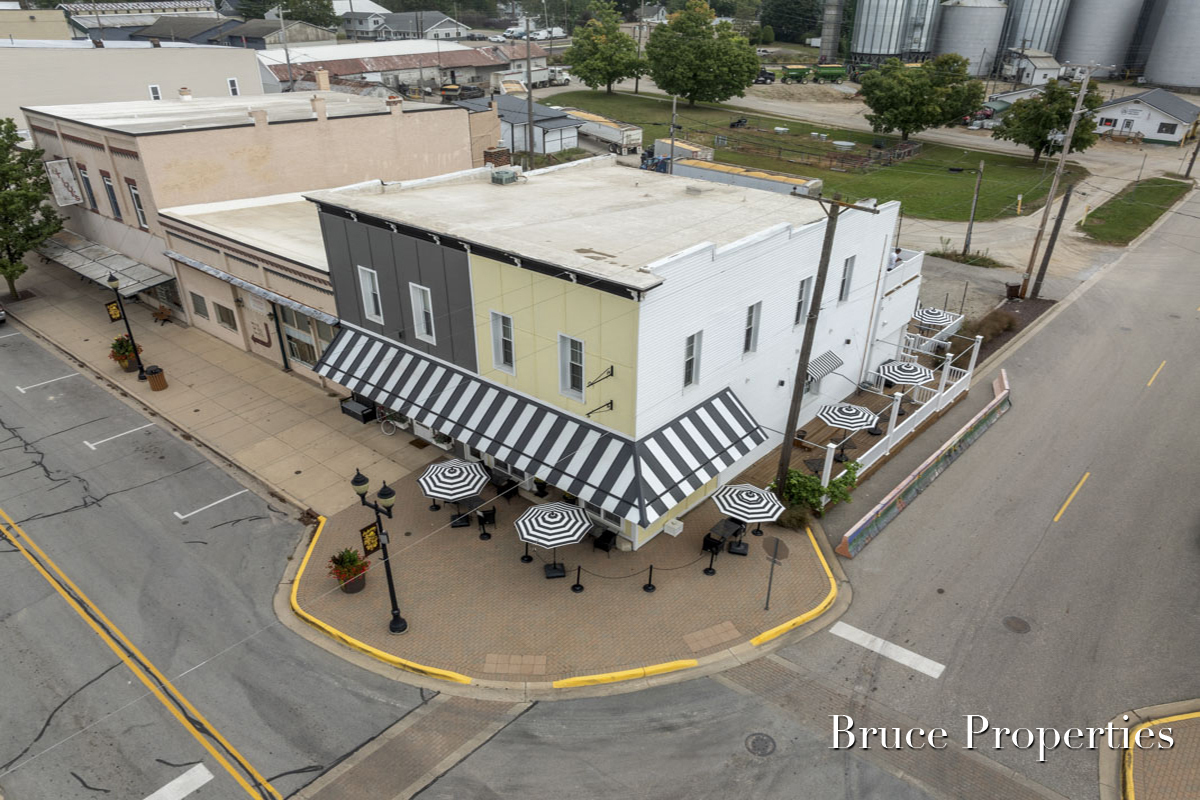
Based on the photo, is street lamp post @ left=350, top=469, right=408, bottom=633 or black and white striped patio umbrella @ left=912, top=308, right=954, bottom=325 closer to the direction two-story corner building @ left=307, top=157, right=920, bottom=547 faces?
the street lamp post

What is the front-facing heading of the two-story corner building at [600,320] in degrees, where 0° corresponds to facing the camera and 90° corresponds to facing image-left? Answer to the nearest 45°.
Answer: approximately 45°

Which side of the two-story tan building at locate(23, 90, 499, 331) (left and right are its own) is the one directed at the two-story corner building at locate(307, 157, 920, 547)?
left

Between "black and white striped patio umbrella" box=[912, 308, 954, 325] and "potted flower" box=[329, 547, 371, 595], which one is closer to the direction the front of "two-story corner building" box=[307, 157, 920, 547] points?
the potted flower

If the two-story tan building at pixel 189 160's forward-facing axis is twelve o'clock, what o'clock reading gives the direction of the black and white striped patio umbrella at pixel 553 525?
The black and white striped patio umbrella is roughly at 10 o'clock from the two-story tan building.

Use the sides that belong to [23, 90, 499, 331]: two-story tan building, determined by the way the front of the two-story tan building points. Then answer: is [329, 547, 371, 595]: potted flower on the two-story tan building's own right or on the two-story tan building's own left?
on the two-story tan building's own left

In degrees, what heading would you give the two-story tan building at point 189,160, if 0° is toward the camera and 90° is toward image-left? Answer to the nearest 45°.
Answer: approximately 45°

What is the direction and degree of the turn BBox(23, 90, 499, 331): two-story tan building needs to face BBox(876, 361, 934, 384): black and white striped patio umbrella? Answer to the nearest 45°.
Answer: approximately 90° to its left

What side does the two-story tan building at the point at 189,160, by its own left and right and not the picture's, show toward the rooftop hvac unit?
left

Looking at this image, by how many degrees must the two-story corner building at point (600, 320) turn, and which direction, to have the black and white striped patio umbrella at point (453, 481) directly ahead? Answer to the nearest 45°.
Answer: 0° — it already faces it

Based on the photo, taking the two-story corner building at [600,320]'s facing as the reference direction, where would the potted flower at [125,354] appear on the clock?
The potted flower is roughly at 2 o'clock from the two-story corner building.
